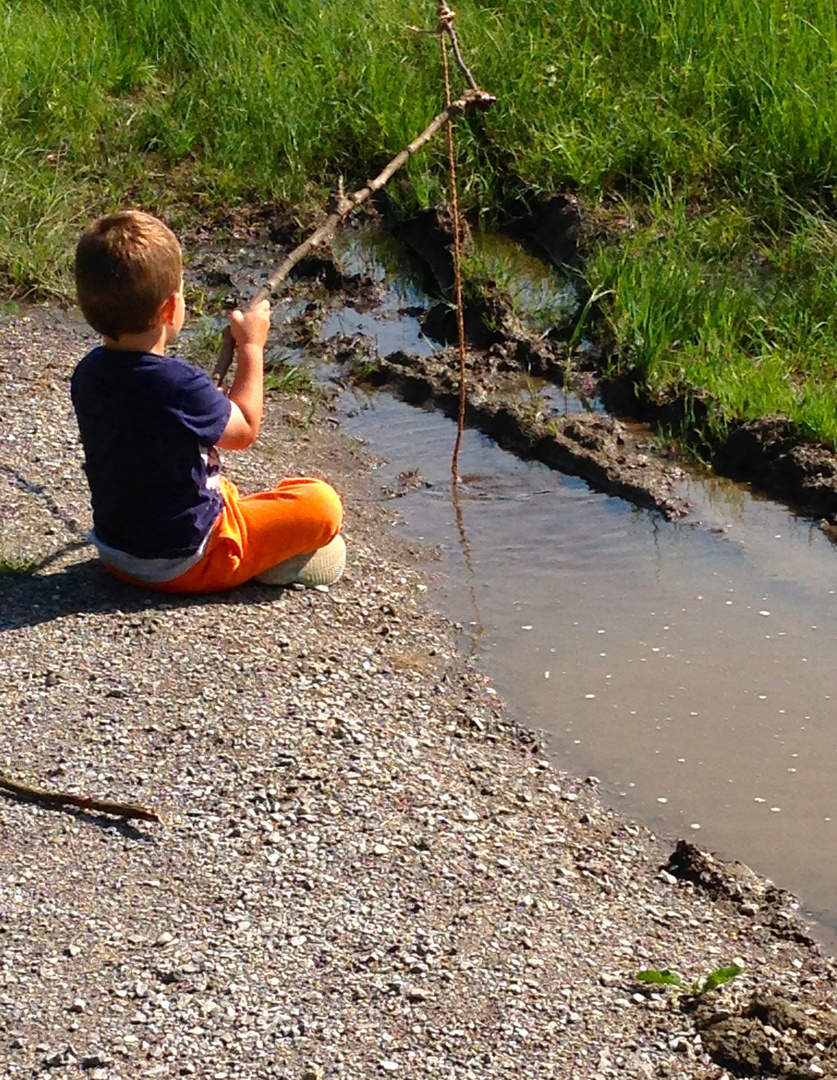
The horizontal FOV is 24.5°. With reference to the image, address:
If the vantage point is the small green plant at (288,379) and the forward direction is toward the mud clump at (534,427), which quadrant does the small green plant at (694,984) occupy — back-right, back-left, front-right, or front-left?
front-right

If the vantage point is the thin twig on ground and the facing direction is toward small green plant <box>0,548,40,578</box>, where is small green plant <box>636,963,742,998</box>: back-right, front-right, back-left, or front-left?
back-right

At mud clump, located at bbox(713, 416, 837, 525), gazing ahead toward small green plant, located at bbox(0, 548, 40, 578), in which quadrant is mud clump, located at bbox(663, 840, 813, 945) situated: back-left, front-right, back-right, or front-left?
front-left

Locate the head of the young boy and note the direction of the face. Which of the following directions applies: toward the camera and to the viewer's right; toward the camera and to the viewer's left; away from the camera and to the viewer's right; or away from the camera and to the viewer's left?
away from the camera and to the viewer's right

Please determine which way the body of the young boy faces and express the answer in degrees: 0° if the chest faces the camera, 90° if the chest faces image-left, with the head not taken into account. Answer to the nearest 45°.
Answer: approximately 225°

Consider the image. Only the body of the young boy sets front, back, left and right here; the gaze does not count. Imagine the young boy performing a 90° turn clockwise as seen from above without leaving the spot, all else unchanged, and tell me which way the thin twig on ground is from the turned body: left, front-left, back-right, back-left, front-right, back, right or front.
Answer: front-right

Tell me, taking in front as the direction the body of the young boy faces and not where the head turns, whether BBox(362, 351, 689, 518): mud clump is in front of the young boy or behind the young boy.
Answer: in front

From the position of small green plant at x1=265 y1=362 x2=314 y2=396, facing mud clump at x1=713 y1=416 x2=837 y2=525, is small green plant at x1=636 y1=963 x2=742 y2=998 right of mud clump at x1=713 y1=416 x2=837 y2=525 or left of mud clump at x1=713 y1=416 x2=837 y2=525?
right

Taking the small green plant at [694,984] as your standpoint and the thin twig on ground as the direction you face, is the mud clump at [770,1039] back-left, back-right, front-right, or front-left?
back-left

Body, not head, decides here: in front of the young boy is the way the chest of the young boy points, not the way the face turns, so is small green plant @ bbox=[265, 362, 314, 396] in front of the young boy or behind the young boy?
in front

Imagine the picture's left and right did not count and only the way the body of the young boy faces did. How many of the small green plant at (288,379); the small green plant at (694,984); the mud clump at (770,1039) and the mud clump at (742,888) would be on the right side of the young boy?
3

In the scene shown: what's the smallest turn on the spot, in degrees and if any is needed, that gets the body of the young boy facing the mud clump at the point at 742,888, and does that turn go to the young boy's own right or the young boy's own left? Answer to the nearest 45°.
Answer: approximately 90° to the young boy's own right

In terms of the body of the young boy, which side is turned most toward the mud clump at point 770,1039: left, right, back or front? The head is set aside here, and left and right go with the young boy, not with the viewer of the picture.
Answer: right

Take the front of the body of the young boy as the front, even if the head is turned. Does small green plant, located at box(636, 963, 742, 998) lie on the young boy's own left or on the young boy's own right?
on the young boy's own right

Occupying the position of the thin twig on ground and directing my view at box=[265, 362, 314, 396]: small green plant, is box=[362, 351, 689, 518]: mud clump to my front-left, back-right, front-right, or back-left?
front-right
